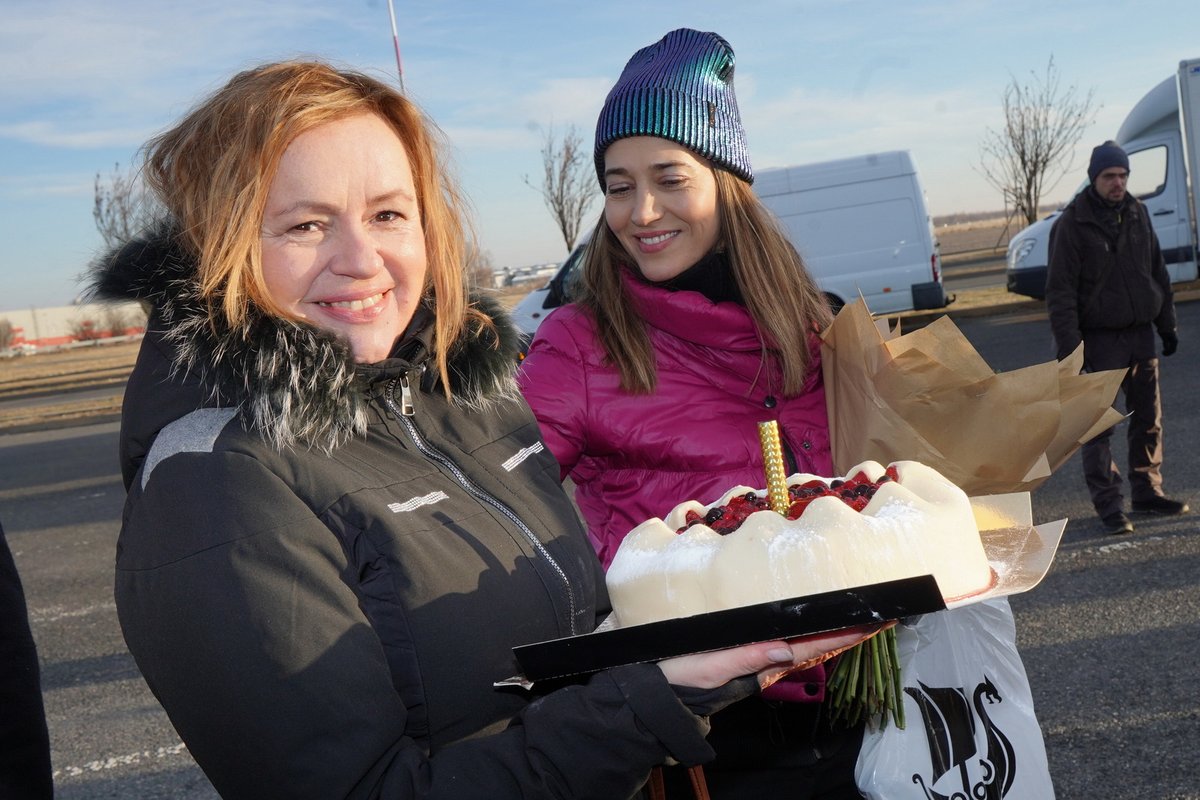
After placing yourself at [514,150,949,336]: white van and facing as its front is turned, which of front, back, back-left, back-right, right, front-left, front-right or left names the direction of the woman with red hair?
left

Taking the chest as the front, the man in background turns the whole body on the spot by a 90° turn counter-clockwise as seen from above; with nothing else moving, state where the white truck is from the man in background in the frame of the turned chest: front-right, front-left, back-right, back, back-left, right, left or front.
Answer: front-left

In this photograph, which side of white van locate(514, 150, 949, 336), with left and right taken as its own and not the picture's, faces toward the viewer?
left

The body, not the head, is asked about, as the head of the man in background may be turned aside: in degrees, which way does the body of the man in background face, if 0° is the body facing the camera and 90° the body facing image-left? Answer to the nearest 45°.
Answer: approximately 315°

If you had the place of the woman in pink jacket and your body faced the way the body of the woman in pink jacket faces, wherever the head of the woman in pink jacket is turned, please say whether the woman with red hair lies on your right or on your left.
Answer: on your right

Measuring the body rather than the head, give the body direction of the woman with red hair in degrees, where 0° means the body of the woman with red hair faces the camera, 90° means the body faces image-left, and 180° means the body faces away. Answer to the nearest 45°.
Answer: approximately 315°

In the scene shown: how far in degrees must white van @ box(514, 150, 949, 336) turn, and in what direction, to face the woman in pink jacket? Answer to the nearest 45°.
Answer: approximately 90° to its left

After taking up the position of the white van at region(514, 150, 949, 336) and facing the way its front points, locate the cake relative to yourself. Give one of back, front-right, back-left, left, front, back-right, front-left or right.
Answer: left

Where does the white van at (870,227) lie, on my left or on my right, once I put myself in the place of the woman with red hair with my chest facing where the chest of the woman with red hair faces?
on my left

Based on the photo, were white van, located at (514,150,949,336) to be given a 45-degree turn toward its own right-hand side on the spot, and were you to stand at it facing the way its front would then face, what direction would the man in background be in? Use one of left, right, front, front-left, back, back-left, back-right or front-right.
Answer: back-left
